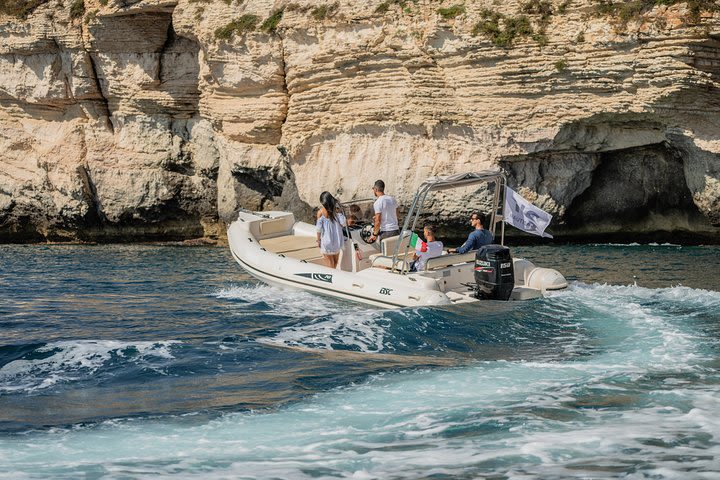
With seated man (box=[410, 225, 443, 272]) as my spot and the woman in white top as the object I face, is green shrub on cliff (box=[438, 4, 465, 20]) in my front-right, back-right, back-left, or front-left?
front-right

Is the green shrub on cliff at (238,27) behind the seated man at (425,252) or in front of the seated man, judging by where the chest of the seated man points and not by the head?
in front

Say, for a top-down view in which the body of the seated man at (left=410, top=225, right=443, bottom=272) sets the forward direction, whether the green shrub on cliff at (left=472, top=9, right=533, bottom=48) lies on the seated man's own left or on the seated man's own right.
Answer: on the seated man's own right

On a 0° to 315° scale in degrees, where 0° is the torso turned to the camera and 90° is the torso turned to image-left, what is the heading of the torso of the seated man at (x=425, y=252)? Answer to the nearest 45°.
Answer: approximately 135°

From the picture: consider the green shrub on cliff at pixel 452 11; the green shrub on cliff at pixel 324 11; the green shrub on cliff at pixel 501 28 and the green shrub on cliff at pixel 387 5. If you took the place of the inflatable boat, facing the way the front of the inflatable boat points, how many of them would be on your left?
0

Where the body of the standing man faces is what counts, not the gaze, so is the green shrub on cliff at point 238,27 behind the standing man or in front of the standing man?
in front

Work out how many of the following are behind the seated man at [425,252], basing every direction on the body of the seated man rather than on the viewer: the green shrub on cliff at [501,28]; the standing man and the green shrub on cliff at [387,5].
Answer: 0

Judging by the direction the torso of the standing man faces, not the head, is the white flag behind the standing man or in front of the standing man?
behind

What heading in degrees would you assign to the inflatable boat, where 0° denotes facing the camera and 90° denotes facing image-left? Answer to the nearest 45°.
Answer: approximately 135°

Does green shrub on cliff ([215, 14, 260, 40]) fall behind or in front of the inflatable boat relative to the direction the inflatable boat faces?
in front

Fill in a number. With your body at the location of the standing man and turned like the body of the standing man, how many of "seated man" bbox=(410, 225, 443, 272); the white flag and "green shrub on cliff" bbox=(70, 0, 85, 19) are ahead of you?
1

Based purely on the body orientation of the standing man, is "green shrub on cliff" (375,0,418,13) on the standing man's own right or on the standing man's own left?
on the standing man's own right

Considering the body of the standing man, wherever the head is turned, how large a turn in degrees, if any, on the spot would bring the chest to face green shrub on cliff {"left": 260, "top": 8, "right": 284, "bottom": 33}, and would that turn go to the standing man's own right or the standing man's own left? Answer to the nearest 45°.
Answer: approximately 45° to the standing man's own right

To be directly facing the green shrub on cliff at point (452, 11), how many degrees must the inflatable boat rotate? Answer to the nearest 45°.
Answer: approximately 45° to its right

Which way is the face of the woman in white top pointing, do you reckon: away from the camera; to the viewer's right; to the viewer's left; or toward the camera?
away from the camera

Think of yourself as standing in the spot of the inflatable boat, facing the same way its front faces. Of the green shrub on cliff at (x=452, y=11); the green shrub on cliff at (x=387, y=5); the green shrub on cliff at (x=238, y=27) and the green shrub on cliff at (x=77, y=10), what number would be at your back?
0

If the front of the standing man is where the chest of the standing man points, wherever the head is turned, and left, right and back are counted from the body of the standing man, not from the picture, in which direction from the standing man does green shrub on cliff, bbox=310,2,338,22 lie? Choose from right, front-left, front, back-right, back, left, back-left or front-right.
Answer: front-right

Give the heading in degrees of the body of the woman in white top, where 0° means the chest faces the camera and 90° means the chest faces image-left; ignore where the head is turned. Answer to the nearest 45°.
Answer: approximately 180°
